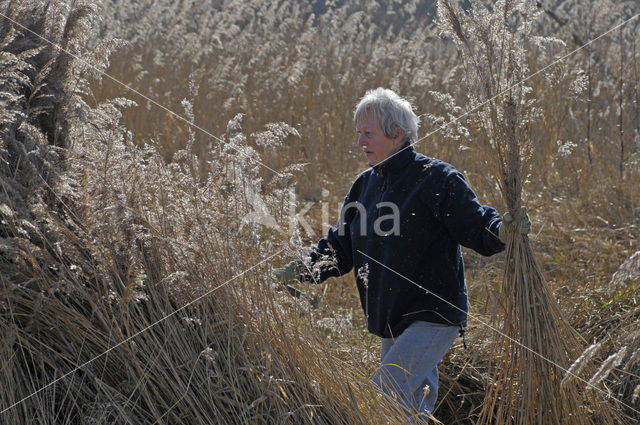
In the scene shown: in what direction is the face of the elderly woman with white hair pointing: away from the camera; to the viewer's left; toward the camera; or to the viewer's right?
to the viewer's left

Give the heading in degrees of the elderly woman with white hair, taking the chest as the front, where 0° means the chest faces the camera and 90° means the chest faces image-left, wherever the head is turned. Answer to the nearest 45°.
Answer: approximately 45°
